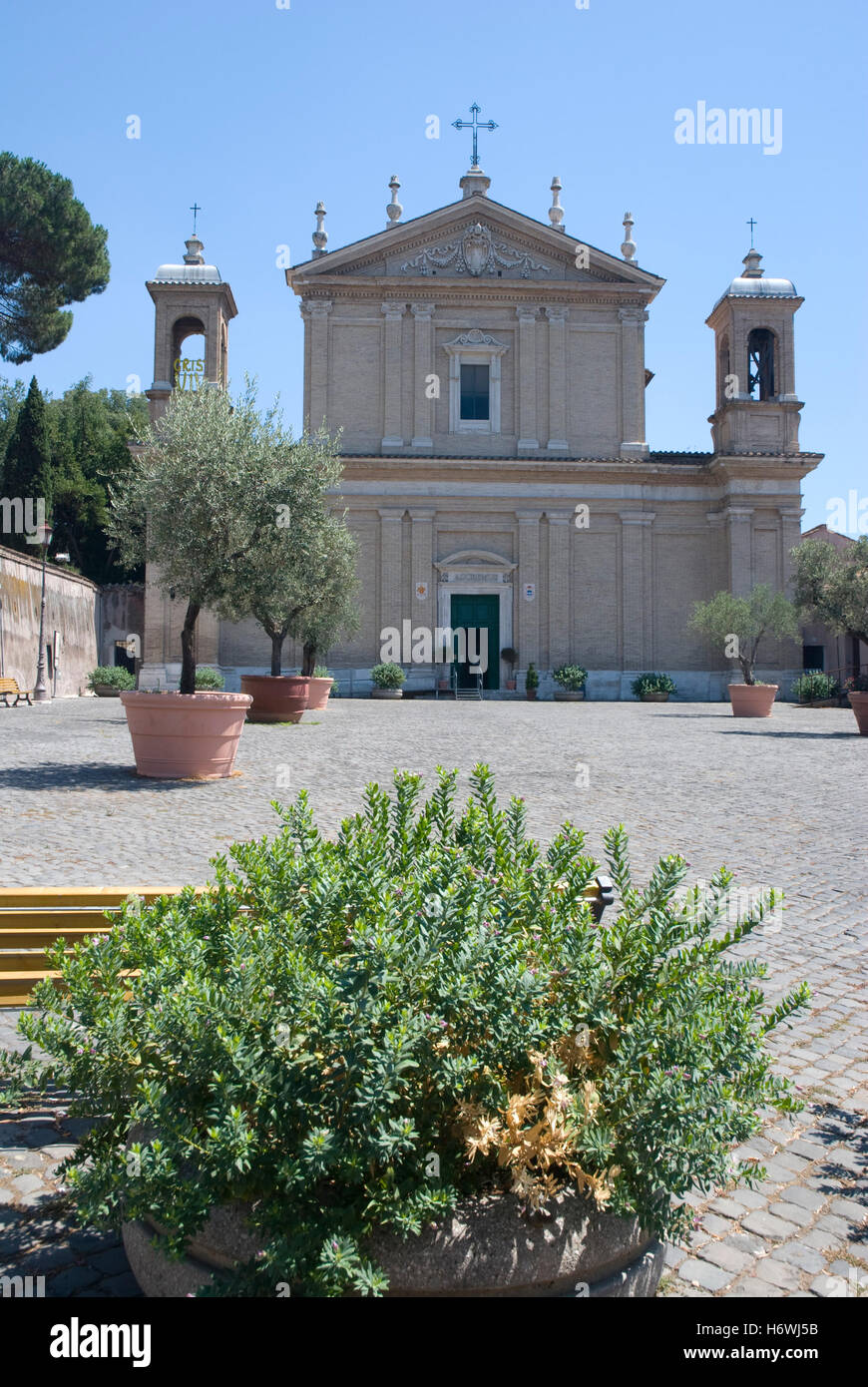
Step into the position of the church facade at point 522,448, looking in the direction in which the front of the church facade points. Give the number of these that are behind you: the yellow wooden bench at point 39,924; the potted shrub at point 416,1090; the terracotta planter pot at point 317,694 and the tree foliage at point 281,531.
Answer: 0

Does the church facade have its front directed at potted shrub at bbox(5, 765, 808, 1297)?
yes

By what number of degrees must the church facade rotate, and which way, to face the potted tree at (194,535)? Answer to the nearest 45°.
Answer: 0° — it already faces it

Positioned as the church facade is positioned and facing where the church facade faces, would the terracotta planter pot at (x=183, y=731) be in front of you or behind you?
in front

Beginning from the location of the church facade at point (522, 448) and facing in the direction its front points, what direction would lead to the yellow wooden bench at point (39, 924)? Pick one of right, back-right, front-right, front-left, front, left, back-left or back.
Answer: front

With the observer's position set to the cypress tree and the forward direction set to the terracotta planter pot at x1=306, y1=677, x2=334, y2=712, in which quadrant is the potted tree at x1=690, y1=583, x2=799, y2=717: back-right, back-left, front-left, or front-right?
front-left

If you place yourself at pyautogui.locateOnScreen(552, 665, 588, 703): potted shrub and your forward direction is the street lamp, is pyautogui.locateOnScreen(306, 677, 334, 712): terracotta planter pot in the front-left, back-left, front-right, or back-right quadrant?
front-left

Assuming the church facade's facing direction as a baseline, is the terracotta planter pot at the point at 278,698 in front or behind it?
in front

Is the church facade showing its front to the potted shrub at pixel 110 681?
no

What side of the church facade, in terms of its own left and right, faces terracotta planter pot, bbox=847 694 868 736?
front

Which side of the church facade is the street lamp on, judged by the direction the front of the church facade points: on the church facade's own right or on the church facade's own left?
on the church facade's own right

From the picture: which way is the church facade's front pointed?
toward the camera

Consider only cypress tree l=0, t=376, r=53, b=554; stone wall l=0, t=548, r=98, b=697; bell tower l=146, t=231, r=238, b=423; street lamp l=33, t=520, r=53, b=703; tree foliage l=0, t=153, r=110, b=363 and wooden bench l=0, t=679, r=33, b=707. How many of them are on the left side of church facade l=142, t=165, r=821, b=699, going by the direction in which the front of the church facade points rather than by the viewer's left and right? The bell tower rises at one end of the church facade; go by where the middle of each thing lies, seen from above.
0

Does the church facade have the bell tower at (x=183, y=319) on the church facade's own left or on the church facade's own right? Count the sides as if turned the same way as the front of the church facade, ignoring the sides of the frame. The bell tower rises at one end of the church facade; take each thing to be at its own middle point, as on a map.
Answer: on the church facade's own right
